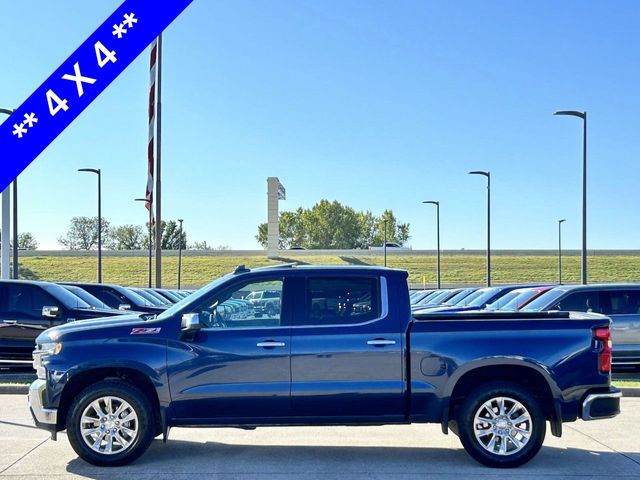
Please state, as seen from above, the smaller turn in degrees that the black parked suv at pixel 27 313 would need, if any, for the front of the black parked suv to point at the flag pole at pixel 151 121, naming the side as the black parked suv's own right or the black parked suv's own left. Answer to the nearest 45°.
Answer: approximately 45° to the black parked suv's own left

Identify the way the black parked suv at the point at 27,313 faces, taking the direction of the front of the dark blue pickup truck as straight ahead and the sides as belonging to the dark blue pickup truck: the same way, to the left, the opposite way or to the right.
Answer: the opposite way

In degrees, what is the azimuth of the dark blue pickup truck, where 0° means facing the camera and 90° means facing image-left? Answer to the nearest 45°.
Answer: approximately 90°

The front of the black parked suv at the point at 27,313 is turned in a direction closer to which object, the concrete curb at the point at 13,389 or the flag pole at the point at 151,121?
the concrete curb

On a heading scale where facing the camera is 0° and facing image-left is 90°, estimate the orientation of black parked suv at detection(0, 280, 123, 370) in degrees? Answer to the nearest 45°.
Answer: approximately 270°

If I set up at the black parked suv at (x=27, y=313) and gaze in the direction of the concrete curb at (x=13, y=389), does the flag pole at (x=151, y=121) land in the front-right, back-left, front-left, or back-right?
back-left

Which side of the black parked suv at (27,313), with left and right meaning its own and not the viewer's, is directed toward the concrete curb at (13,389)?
right

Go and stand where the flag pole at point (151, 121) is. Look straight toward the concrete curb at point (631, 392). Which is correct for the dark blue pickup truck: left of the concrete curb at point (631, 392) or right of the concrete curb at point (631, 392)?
right

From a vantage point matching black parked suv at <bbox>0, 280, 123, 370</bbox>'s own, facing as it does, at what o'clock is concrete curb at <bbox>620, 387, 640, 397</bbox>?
The concrete curb is roughly at 1 o'clock from the black parked suv.

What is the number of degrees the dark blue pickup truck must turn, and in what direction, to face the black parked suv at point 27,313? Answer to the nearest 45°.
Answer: approximately 45° to its right

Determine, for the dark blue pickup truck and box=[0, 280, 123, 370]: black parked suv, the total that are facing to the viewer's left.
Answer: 1
